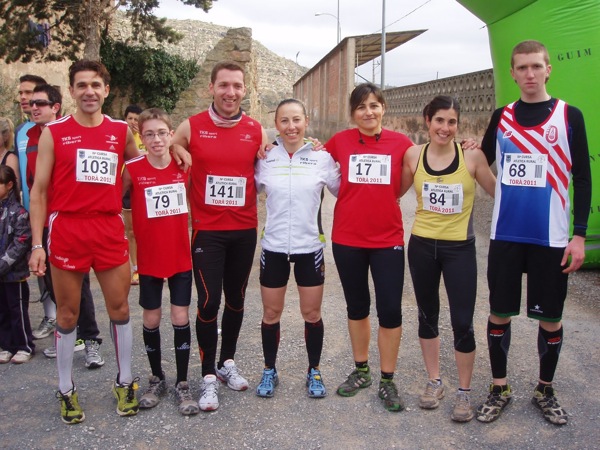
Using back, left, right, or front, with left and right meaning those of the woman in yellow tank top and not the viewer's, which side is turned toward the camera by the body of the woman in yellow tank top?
front

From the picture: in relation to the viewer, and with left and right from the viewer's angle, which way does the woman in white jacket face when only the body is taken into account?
facing the viewer

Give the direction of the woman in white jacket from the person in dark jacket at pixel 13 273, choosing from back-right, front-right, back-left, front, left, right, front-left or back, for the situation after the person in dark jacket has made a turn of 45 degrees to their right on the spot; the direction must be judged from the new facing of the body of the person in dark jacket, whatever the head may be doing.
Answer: back-left

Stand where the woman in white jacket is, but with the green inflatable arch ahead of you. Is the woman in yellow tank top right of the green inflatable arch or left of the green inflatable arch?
right

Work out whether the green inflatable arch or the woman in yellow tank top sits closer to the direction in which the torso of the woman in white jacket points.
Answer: the woman in yellow tank top

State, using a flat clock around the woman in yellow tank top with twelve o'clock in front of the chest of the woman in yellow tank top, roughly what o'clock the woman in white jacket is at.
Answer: The woman in white jacket is roughly at 3 o'clock from the woman in yellow tank top.

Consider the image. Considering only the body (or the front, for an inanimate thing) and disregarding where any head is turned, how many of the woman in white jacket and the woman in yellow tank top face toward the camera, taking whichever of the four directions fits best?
2

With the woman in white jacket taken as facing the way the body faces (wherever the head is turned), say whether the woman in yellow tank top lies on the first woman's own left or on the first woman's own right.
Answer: on the first woman's own left
